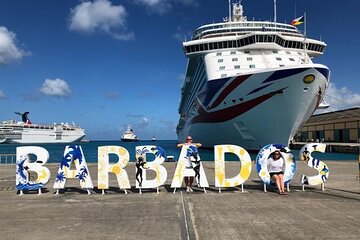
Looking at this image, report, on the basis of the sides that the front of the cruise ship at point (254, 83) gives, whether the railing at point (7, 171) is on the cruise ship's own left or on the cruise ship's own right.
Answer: on the cruise ship's own right

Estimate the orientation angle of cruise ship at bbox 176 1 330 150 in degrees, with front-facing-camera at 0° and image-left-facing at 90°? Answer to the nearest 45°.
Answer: approximately 315°

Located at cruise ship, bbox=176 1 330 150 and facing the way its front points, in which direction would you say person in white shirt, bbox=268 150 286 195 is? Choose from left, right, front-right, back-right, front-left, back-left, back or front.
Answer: front-right

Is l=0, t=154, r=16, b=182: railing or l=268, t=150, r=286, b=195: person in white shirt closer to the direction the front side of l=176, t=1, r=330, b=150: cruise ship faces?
the person in white shirt
